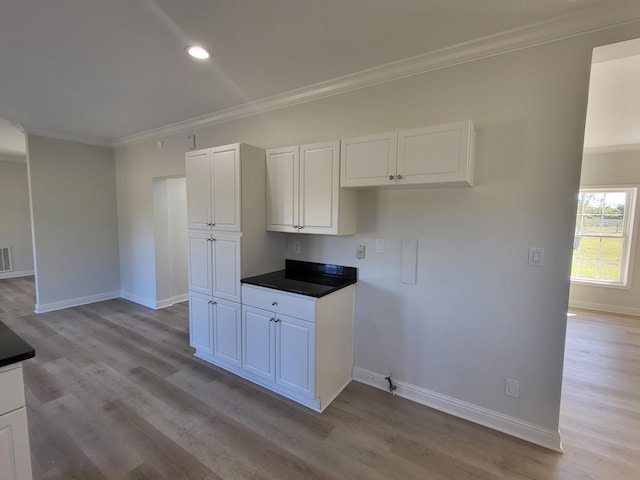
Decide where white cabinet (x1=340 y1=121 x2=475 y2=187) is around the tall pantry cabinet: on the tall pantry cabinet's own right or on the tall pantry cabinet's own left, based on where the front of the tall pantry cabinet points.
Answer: on the tall pantry cabinet's own left

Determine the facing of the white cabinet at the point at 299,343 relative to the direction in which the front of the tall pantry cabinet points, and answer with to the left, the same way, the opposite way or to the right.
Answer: the same way

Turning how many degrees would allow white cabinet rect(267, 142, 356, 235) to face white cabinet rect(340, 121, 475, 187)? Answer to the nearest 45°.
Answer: approximately 90° to its left

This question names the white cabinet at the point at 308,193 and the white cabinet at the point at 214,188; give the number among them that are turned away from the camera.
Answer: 0

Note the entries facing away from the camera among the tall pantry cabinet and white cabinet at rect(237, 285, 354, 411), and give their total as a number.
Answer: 0

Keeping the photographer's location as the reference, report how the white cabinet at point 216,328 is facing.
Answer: facing the viewer and to the left of the viewer

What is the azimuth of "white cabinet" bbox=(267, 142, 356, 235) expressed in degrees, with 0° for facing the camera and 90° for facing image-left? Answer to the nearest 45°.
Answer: approximately 45°

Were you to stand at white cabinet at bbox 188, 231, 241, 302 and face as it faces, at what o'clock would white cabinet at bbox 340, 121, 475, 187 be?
white cabinet at bbox 340, 121, 475, 187 is roughly at 9 o'clock from white cabinet at bbox 188, 231, 241, 302.

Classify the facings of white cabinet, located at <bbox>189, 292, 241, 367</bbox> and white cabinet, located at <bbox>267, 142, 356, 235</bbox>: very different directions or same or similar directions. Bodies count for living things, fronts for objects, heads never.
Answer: same or similar directions

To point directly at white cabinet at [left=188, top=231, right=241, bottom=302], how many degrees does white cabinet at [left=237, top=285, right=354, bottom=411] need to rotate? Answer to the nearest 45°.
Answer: approximately 90° to its right

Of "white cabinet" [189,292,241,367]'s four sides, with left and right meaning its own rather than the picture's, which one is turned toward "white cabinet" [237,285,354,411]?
left

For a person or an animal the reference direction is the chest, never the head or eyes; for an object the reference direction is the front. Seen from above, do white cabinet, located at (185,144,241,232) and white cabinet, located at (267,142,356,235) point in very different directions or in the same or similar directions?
same or similar directions

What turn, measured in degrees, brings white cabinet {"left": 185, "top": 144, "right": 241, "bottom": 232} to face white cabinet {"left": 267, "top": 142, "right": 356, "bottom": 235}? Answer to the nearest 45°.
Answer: approximately 90° to its left

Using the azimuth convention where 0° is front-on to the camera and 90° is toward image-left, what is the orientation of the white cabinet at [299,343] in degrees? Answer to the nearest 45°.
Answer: approximately 45°

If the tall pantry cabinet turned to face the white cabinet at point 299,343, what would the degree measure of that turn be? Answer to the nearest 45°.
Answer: approximately 90° to its left
